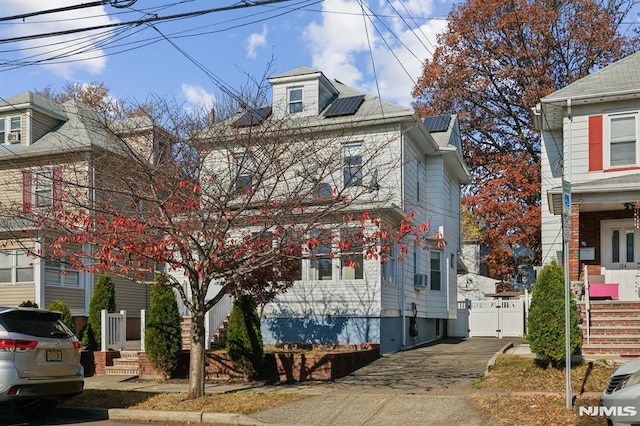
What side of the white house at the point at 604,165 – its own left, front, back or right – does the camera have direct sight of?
front

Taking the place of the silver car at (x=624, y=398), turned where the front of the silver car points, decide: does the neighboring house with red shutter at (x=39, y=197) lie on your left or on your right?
on your right

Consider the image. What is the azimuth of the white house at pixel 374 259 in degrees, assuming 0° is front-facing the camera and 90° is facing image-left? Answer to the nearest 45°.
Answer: approximately 45°

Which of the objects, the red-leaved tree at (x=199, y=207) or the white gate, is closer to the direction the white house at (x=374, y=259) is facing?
the red-leaved tree

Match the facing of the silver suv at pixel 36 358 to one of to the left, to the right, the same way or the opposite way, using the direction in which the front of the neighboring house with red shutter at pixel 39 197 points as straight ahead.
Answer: to the right

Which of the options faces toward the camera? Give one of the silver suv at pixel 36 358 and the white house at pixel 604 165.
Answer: the white house

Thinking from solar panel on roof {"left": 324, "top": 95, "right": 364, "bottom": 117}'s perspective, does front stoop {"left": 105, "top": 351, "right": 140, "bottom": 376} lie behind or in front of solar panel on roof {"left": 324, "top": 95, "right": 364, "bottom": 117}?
in front

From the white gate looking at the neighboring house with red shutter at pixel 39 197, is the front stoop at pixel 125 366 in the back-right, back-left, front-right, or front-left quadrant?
front-left

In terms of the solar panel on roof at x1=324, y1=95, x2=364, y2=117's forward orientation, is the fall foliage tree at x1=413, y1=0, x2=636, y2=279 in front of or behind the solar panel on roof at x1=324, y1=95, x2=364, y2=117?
behind

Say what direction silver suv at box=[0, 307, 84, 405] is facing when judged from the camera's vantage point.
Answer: facing away from the viewer and to the left of the viewer

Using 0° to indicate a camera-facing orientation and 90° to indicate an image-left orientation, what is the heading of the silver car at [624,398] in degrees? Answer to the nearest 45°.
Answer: approximately 45°

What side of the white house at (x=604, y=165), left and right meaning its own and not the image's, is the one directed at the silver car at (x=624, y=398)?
front

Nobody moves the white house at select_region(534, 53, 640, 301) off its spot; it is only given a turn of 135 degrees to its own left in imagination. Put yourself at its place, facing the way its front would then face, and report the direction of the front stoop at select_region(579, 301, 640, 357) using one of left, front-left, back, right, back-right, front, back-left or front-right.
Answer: back-right
